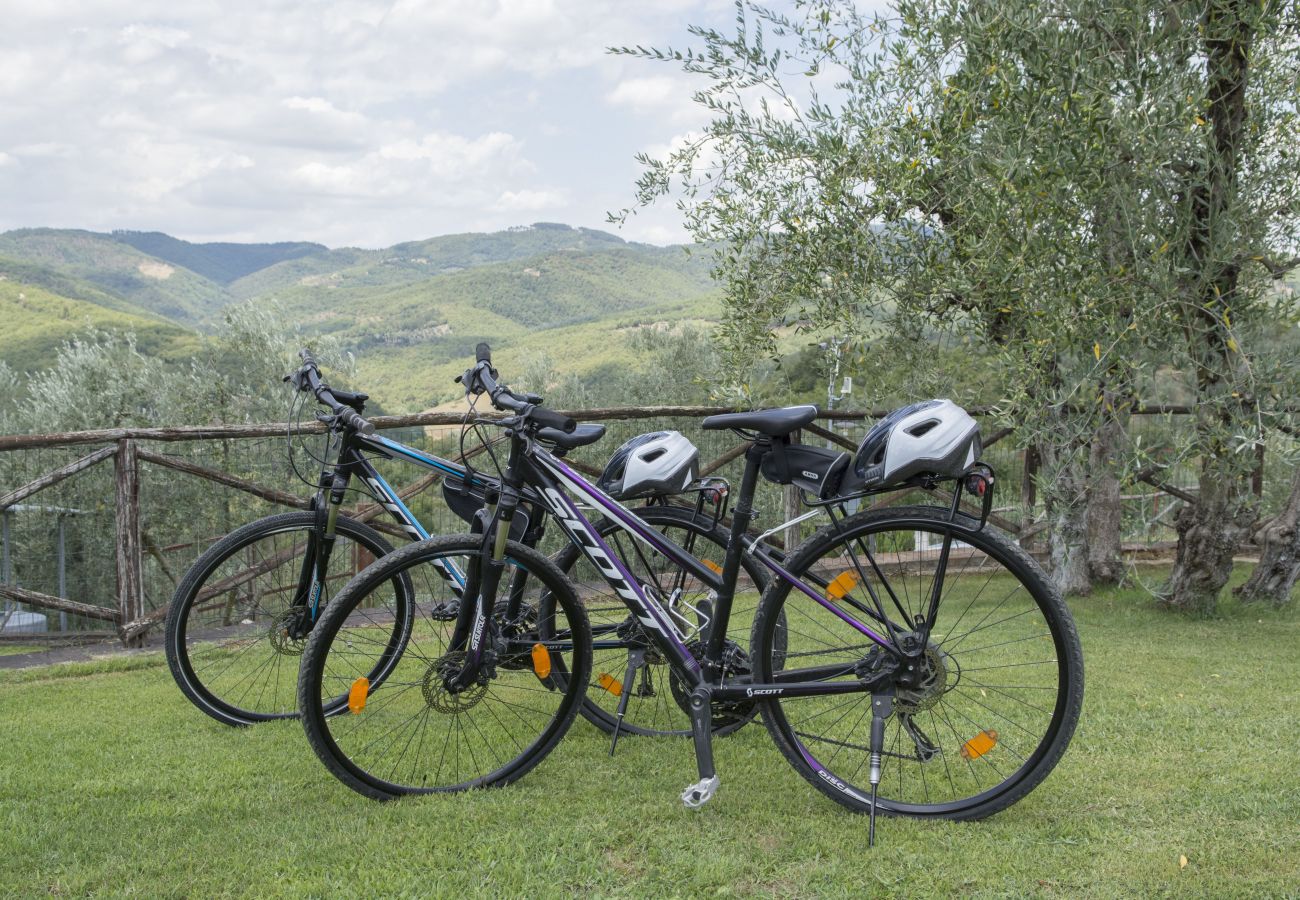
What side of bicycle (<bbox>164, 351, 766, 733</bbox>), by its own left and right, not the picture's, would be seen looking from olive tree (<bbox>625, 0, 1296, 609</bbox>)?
back

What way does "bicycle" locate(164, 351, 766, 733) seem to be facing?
to the viewer's left

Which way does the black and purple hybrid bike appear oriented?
to the viewer's left

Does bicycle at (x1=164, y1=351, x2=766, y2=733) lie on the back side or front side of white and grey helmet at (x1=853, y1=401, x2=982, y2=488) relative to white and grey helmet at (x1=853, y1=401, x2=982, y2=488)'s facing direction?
on the front side

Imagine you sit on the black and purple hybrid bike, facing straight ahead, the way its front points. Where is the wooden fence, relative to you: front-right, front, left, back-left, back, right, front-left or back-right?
front-right

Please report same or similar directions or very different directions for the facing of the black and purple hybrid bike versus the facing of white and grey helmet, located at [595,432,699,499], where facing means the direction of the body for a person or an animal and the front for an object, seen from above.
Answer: same or similar directions

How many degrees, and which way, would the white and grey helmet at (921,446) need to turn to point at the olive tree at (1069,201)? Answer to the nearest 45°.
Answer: approximately 90° to its right

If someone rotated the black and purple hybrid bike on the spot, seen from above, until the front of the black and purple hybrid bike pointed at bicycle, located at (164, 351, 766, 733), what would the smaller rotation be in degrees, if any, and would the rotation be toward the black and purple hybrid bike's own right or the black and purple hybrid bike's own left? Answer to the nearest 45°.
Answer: approximately 45° to the black and purple hybrid bike's own right

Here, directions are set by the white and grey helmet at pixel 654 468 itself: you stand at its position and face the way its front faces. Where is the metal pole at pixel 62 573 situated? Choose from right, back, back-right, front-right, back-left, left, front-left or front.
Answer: front-right

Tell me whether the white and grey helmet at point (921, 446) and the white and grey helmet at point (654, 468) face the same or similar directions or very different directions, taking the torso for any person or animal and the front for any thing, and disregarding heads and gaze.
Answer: same or similar directions

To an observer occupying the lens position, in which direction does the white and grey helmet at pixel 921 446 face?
facing to the left of the viewer

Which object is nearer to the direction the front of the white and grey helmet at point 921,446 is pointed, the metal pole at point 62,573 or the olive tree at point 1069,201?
the metal pole

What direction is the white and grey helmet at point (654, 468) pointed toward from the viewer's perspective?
to the viewer's left
